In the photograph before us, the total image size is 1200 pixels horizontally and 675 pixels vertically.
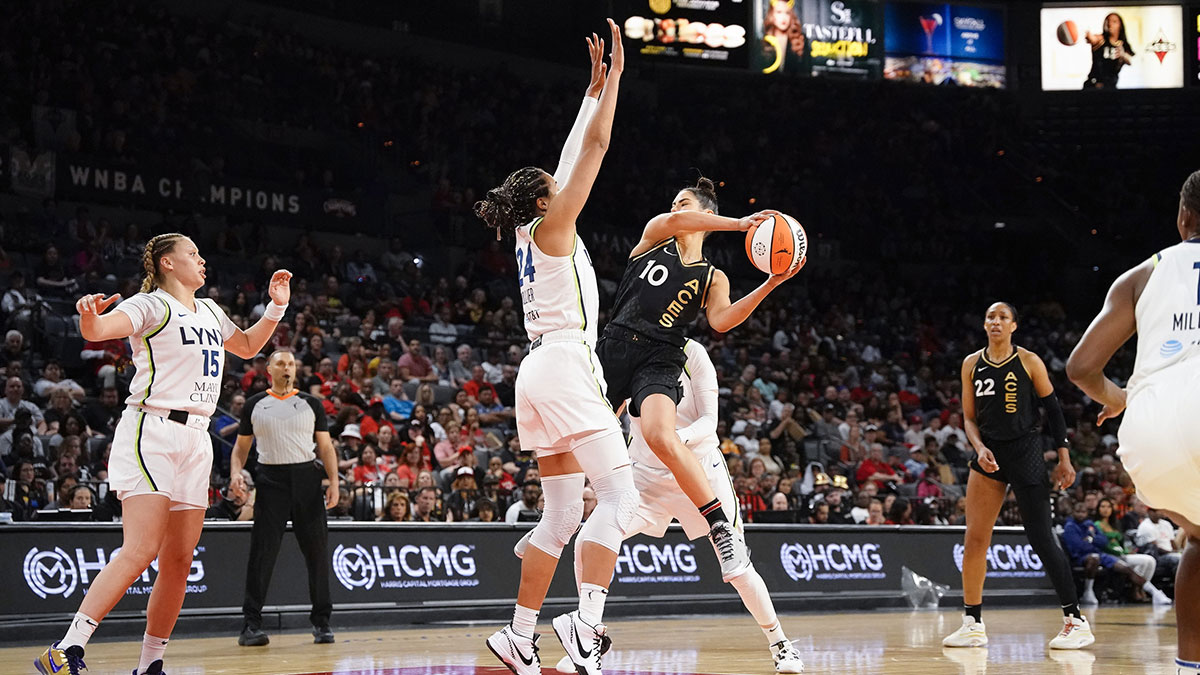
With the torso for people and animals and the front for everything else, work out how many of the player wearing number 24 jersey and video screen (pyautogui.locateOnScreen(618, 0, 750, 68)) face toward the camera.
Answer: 1

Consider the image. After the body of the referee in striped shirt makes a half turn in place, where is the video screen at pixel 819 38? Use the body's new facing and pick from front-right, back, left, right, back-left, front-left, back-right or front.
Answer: front-right

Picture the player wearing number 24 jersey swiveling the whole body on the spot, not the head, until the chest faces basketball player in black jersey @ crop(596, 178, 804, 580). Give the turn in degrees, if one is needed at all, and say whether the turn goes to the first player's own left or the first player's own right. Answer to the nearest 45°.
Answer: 0° — they already face them

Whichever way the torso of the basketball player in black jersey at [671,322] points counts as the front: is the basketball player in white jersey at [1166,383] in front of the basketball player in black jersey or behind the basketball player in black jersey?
in front

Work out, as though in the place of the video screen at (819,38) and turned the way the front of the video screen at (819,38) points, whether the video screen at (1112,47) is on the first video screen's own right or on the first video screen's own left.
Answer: on the first video screen's own left

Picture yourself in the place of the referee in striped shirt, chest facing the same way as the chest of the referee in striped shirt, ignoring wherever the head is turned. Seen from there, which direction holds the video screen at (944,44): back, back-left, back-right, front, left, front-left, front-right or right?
back-left

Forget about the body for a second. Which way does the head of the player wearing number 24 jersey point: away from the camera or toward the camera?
away from the camera

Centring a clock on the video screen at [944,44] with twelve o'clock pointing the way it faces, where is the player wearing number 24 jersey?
The player wearing number 24 jersey is roughly at 12 o'clock from the video screen.

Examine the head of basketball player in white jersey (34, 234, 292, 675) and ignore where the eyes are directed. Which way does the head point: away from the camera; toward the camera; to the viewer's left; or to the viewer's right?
to the viewer's right

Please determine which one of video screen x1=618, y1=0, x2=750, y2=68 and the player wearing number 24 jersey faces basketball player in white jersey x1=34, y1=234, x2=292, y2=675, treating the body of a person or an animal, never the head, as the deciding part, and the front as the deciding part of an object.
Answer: the video screen

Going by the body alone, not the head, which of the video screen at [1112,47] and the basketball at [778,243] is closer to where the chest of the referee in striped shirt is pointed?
the basketball
